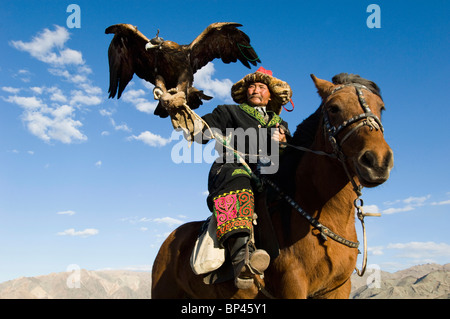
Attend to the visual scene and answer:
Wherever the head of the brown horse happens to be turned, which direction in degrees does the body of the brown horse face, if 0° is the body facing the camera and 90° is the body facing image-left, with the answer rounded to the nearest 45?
approximately 315°

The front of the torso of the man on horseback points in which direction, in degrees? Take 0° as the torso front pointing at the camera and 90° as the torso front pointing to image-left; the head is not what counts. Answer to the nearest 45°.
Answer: approximately 315°
